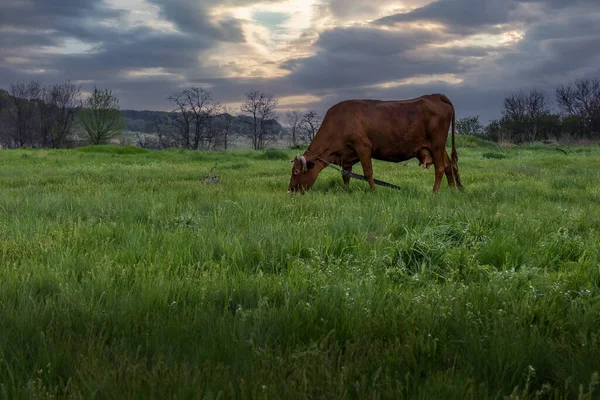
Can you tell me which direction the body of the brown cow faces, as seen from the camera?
to the viewer's left

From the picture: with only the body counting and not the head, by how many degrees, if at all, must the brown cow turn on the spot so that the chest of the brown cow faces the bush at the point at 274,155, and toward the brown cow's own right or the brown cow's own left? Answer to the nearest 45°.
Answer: approximately 90° to the brown cow's own right
